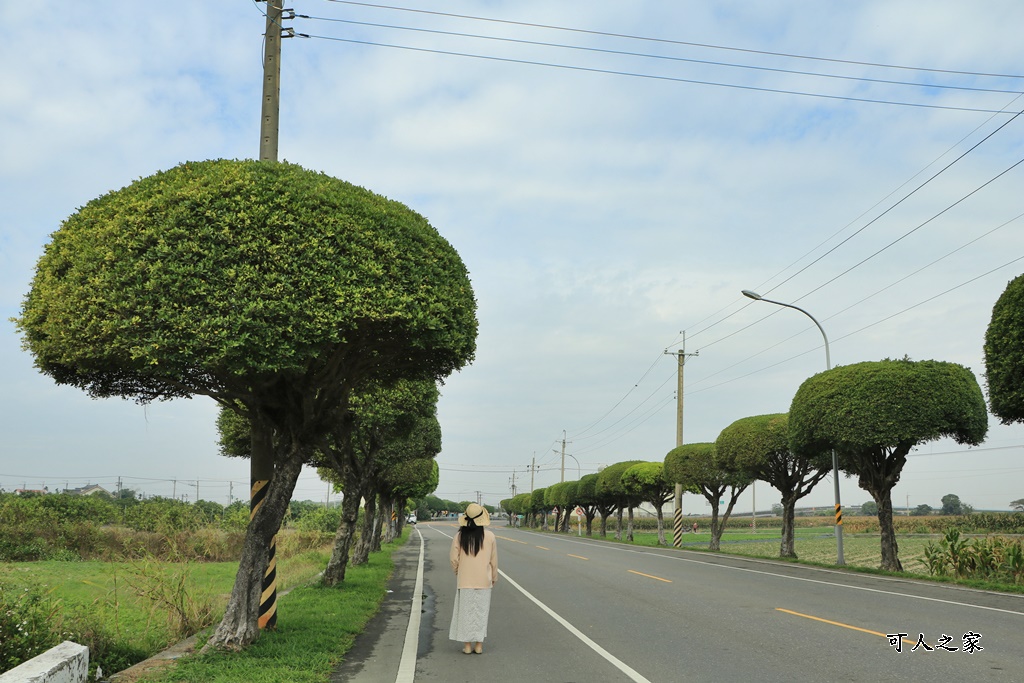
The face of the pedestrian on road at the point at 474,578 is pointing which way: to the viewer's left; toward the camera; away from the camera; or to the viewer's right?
away from the camera

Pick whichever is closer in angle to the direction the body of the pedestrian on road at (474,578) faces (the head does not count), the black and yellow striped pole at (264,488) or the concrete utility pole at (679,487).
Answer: the concrete utility pole

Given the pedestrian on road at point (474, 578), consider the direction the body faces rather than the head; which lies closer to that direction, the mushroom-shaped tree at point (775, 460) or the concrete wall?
the mushroom-shaped tree

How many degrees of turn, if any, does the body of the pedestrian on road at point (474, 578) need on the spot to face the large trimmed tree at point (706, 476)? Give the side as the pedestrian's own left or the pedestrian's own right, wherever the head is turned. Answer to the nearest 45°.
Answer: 0° — they already face it

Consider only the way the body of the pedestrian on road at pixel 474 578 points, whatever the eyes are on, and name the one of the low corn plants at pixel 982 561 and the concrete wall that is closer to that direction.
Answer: the low corn plants

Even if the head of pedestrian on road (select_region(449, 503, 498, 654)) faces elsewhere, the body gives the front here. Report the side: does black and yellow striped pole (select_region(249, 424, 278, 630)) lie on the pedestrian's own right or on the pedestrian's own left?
on the pedestrian's own left

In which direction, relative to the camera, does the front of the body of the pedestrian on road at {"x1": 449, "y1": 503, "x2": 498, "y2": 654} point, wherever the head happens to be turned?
away from the camera

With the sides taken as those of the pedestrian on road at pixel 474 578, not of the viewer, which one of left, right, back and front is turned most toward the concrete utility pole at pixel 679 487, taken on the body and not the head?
front
